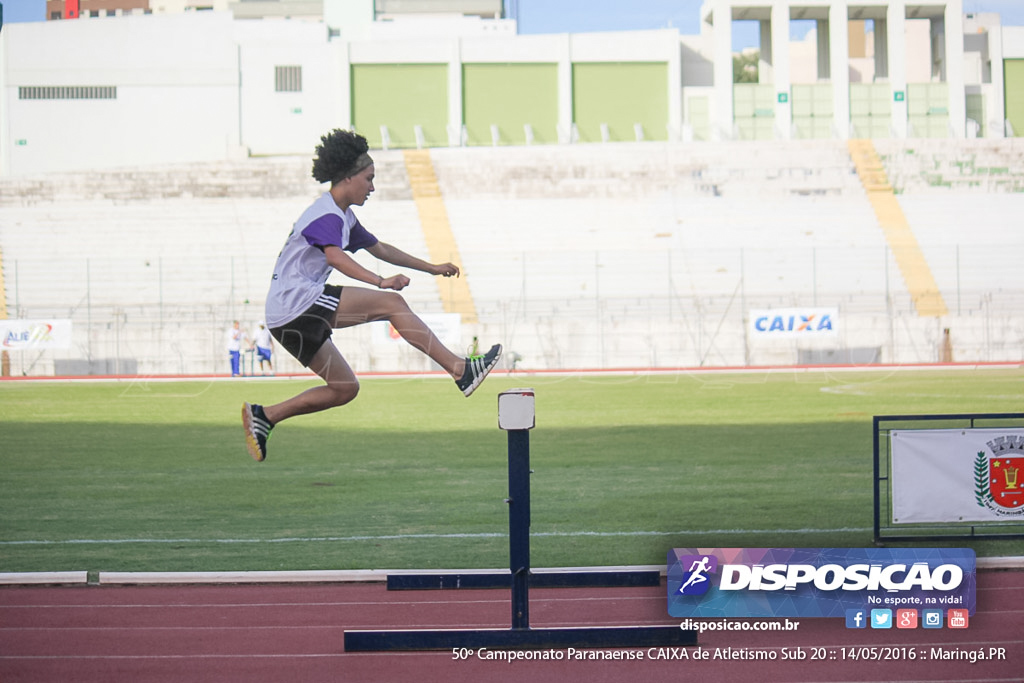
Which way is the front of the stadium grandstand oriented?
toward the camera

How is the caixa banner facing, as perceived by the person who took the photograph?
facing the viewer

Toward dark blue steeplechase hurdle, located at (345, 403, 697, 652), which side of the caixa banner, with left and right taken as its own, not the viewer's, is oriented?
front

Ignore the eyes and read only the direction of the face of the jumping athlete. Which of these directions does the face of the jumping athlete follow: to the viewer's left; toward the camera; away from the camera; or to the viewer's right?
to the viewer's right

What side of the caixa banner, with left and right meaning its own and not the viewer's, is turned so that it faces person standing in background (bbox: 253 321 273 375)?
right

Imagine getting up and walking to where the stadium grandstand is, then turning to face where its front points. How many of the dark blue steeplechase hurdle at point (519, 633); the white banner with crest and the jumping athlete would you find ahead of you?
3

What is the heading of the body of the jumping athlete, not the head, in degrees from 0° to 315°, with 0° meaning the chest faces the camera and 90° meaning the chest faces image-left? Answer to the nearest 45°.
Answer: approximately 270°

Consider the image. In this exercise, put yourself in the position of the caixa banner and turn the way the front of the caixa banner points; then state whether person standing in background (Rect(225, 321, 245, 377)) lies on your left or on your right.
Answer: on your right

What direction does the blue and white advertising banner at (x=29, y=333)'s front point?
toward the camera

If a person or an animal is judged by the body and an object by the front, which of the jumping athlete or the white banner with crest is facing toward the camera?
the white banner with crest

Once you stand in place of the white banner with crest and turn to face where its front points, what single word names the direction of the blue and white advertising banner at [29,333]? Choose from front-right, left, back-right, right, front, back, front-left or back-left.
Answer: back-right

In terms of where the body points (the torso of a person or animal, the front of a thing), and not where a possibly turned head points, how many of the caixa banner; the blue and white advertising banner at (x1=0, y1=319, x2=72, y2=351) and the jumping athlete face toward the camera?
2

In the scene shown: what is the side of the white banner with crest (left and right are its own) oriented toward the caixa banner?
back

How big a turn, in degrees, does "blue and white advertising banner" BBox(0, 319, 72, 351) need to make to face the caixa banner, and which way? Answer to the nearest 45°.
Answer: approximately 90° to its left

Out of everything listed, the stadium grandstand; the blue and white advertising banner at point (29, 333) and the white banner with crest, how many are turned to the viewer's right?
0
